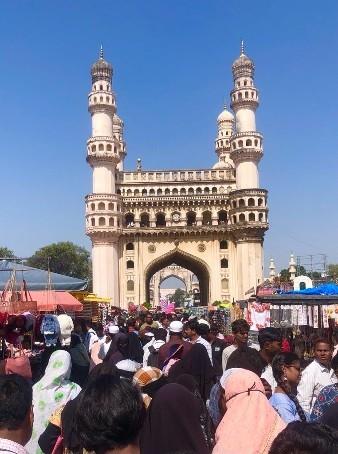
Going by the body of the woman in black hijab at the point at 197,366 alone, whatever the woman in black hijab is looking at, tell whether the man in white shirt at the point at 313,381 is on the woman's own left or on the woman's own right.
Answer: on the woman's own right

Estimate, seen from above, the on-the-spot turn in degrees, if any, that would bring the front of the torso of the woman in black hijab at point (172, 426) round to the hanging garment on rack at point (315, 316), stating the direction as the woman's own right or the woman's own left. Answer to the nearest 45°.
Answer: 0° — they already face it

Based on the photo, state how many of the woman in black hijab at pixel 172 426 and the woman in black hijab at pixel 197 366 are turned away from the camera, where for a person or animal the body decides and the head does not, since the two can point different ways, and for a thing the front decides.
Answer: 2

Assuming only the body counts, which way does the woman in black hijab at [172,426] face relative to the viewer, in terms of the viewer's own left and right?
facing away from the viewer

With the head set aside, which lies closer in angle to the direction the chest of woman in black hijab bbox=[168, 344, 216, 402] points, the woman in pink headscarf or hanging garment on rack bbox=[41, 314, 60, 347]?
the hanging garment on rack

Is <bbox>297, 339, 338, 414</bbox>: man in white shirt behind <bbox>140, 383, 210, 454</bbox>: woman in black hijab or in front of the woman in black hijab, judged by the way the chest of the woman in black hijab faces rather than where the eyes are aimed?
in front

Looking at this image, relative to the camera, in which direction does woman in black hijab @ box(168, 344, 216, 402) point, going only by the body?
away from the camera

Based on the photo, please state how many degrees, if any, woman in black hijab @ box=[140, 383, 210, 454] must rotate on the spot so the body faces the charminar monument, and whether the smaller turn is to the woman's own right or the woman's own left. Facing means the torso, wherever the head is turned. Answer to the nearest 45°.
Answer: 0° — they already face it
